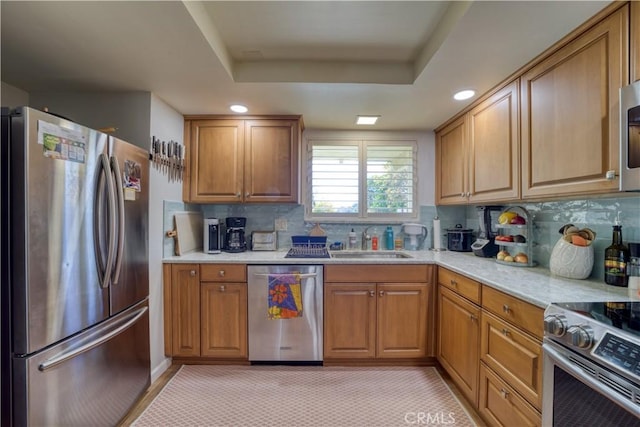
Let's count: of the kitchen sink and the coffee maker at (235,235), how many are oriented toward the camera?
2

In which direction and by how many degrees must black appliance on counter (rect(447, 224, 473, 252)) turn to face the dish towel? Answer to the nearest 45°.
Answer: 0° — it already faces it

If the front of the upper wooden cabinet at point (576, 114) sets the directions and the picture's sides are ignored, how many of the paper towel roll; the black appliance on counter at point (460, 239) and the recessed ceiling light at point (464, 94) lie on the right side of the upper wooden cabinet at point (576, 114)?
3

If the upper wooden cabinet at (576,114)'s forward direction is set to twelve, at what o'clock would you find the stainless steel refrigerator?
The stainless steel refrigerator is roughly at 12 o'clock from the upper wooden cabinet.

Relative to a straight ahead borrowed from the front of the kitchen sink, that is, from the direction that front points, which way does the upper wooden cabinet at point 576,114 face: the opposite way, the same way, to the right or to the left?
to the right

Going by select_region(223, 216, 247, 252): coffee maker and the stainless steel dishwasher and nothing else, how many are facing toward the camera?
2

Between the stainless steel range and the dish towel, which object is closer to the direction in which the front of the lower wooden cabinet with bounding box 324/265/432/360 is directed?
the stainless steel range

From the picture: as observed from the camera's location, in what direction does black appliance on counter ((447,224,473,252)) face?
facing the viewer and to the left of the viewer

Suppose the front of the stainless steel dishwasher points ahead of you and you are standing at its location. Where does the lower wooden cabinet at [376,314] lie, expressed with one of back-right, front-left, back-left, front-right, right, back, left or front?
left

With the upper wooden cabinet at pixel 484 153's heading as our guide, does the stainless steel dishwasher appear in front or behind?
in front

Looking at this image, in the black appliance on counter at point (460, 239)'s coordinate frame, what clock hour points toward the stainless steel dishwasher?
The stainless steel dishwasher is roughly at 12 o'clock from the black appliance on counter.

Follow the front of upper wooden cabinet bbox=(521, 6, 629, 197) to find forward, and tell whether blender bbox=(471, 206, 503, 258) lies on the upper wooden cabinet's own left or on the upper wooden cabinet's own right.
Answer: on the upper wooden cabinet's own right

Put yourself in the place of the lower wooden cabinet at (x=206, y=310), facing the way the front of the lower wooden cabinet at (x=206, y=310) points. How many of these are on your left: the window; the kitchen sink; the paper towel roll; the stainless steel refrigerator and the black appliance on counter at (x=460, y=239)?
4
